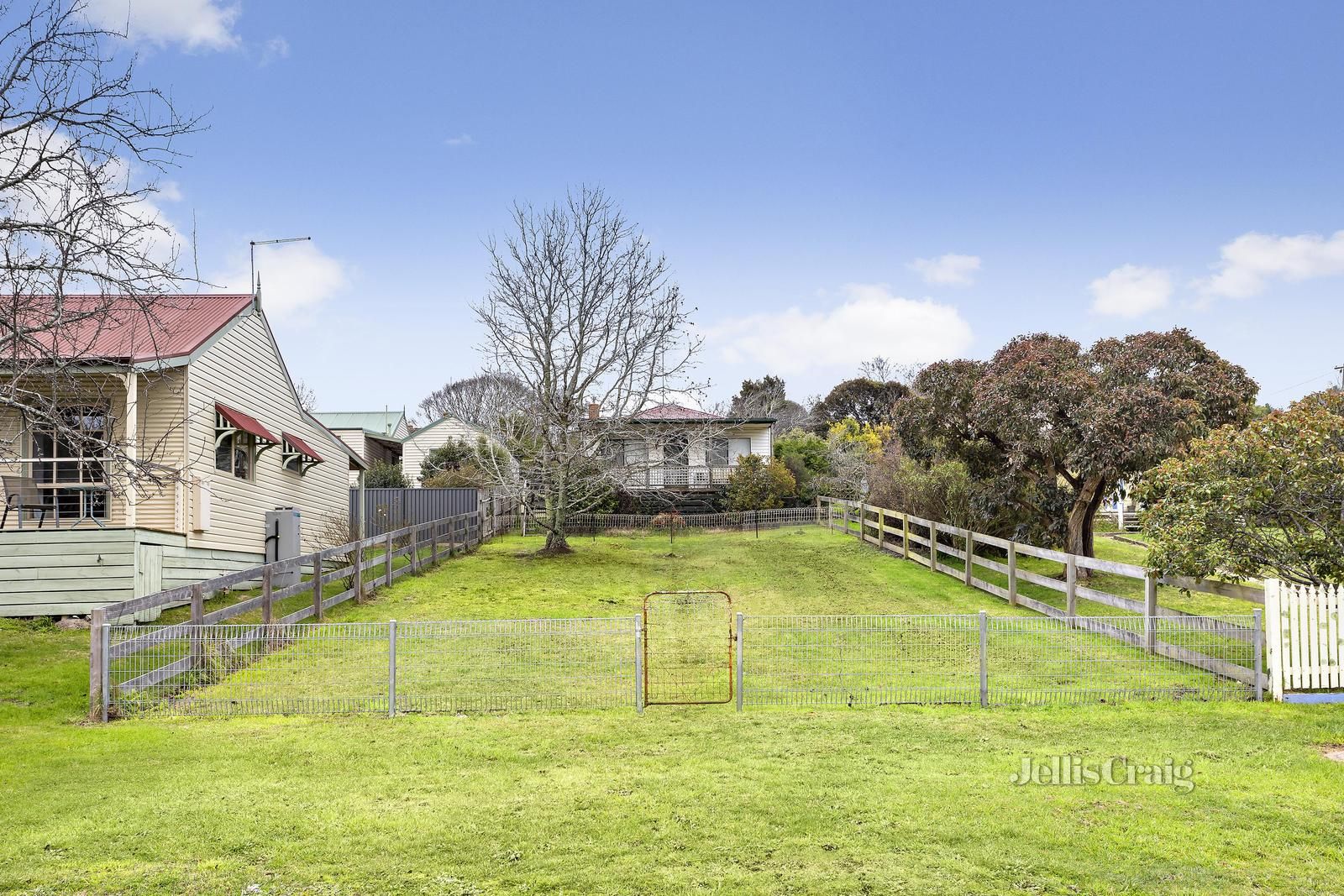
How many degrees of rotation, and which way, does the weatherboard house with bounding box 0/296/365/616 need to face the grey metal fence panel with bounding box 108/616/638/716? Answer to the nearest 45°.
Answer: approximately 45° to its left

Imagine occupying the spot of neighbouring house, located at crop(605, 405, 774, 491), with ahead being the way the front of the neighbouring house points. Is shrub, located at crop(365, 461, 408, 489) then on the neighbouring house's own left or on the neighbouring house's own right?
on the neighbouring house's own right

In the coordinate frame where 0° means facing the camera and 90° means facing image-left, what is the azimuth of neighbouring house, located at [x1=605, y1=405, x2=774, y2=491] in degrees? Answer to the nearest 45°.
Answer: approximately 0°

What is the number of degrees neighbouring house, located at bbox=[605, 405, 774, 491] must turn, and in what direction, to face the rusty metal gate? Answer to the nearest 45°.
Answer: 0° — it already faces it

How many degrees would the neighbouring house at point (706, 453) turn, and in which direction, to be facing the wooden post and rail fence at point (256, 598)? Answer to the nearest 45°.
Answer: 0° — it already faces it
